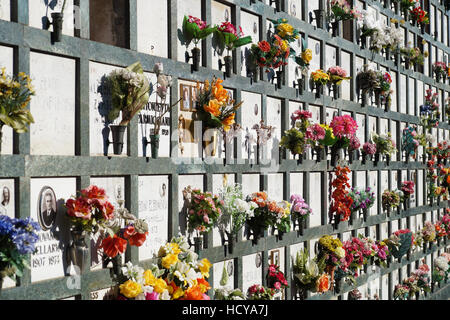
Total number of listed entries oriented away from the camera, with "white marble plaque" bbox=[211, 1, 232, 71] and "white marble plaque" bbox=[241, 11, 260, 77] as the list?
0

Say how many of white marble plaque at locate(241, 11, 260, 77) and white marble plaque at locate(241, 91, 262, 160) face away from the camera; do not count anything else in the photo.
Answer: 0

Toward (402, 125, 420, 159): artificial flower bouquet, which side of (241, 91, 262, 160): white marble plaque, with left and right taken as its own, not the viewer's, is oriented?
left

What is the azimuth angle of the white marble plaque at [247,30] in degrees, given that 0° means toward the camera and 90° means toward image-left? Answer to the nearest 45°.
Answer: approximately 315°

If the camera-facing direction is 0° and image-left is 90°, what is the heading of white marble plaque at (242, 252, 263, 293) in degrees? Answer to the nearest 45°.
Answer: approximately 315°

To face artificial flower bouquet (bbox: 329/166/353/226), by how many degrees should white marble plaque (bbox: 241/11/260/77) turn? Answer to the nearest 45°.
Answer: approximately 90° to its left

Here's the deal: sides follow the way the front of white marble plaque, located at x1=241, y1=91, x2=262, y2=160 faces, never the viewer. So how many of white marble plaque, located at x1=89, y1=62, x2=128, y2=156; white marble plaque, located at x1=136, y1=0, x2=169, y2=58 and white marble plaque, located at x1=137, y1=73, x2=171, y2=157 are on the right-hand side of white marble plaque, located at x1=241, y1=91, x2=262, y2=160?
3

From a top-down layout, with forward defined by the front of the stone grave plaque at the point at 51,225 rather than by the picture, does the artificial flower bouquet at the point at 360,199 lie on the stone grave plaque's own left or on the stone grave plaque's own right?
on the stone grave plaque's own left

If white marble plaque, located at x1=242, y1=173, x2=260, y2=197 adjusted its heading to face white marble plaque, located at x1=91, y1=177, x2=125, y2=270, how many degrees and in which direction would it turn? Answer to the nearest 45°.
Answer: approximately 90° to its right
